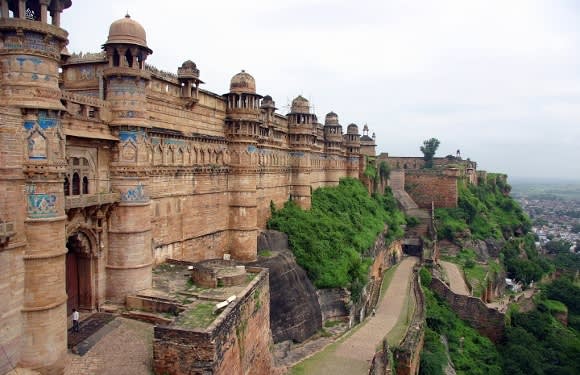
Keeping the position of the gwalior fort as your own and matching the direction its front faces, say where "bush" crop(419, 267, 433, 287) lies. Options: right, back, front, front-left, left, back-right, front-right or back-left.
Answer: left

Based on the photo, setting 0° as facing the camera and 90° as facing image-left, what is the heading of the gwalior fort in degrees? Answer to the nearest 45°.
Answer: approximately 315°

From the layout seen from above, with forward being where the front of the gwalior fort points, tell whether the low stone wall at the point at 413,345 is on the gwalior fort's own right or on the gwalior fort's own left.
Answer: on the gwalior fort's own left
